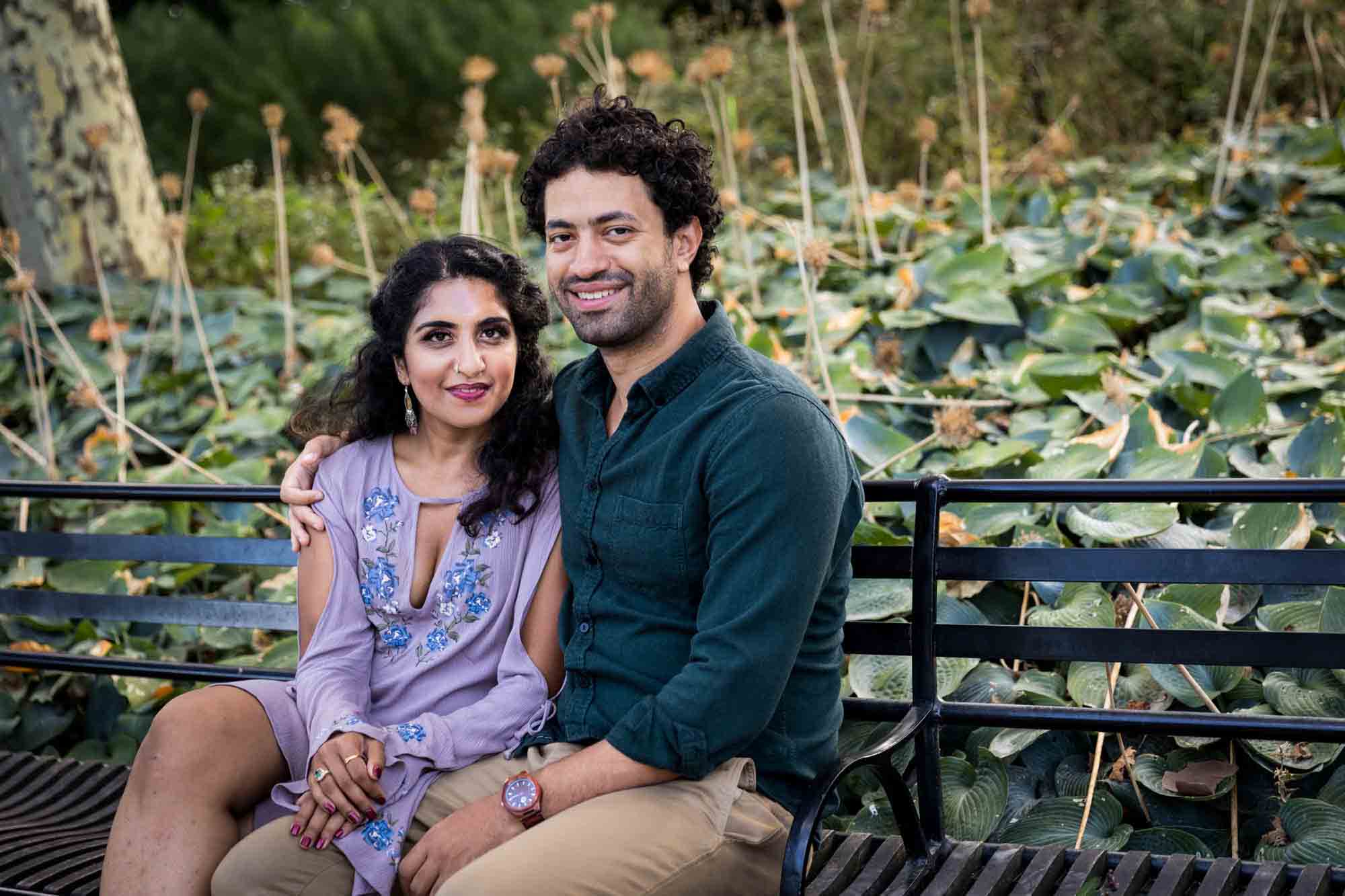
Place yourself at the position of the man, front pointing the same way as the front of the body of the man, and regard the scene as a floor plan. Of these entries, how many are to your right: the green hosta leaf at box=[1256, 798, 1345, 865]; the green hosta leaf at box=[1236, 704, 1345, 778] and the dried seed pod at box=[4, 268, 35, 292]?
1

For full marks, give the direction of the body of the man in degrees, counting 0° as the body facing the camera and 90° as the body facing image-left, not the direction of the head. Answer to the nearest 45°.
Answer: approximately 45°

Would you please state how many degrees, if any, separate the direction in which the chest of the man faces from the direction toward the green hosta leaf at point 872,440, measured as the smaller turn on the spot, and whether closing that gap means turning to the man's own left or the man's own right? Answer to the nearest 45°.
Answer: approximately 180°

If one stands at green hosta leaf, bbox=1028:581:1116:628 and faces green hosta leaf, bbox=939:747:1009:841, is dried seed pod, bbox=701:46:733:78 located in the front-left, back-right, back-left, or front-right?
back-right

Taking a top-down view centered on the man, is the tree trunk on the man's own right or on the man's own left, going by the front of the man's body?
on the man's own right

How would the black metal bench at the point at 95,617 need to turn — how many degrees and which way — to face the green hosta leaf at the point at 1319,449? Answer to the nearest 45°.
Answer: approximately 90° to its left

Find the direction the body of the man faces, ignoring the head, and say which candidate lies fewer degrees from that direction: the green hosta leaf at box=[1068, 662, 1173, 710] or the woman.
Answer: the woman

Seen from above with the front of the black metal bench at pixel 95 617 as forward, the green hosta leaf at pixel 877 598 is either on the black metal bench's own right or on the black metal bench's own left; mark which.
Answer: on the black metal bench's own left

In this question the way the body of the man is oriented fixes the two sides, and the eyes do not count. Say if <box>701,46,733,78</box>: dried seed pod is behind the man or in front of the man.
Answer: behind
